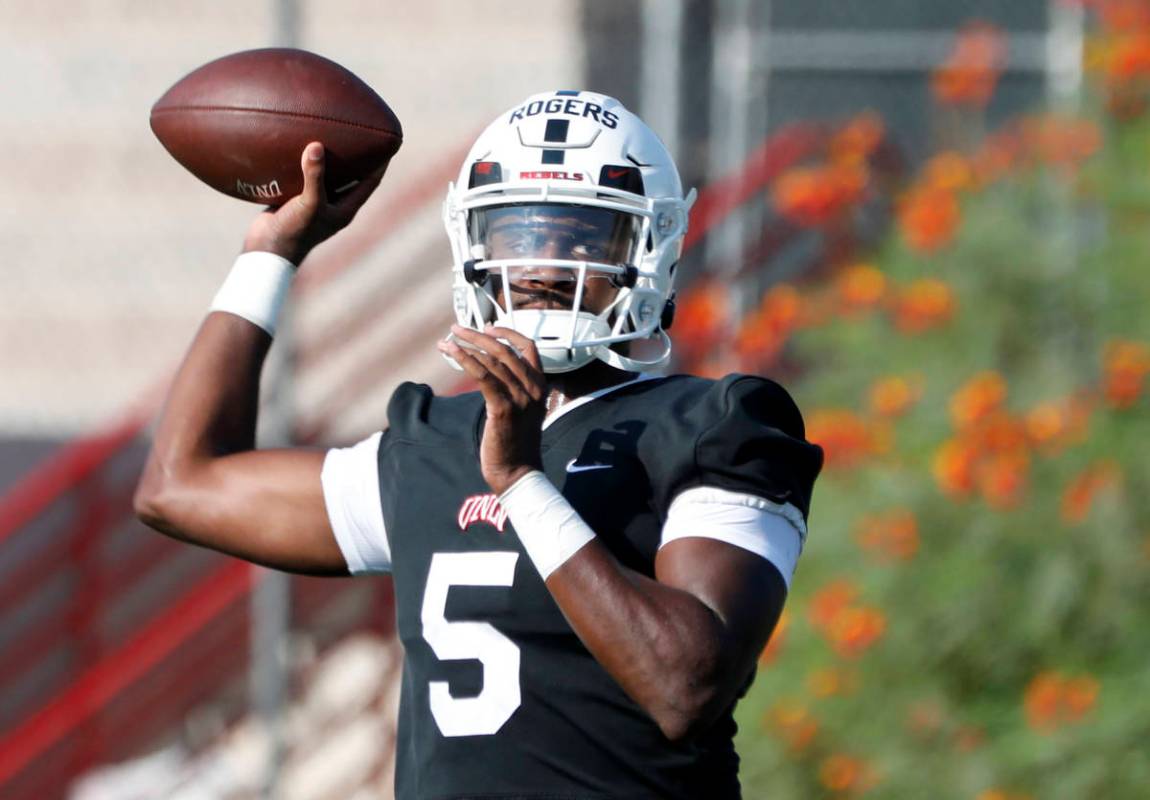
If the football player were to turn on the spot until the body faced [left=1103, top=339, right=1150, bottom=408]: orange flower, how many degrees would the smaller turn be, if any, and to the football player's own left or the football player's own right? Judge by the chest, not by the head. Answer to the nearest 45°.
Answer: approximately 180°

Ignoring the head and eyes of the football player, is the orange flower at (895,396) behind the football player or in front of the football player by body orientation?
behind

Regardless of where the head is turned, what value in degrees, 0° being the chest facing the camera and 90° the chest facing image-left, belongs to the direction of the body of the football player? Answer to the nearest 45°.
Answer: approximately 45°

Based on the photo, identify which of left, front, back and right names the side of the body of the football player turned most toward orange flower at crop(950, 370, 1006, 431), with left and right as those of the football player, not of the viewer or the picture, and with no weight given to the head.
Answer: back

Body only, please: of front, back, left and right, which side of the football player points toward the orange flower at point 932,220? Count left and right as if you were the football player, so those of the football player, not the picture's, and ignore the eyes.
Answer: back

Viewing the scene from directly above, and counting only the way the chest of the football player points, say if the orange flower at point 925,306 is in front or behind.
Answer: behind
